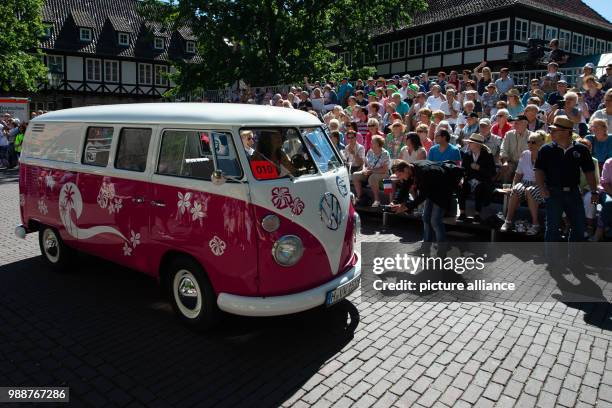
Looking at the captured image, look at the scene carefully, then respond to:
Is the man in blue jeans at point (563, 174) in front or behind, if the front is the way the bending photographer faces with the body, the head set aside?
behind

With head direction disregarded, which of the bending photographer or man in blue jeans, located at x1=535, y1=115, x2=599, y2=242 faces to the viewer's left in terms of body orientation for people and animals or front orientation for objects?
the bending photographer

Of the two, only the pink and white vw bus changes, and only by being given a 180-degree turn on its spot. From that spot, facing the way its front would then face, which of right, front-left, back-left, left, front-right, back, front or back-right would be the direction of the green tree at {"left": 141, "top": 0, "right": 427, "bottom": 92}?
front-right

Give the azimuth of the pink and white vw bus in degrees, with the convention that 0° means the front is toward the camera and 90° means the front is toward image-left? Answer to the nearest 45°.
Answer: approximately 315°

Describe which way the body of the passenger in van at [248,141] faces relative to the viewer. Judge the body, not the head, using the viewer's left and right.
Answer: facing the viewer and to the right of the viewer

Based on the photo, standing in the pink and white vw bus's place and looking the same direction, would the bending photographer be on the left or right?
on its left

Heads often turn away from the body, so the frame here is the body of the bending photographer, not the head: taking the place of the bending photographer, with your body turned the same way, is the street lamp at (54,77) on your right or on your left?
on your right

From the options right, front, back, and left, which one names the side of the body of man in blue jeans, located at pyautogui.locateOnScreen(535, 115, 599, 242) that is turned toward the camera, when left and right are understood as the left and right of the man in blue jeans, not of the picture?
front

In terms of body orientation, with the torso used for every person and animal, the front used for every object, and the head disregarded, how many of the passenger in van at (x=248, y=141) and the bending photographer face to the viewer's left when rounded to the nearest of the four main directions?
1

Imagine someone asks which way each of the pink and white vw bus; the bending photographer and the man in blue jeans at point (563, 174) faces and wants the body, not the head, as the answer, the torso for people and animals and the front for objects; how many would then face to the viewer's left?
1

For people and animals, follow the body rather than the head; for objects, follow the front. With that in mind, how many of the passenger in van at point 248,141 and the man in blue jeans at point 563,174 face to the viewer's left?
0

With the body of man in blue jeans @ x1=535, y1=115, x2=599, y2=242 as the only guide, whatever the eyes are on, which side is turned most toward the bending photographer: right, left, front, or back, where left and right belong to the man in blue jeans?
right

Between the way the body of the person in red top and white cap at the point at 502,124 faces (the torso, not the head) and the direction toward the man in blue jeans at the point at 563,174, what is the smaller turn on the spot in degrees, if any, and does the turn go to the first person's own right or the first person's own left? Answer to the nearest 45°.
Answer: approximately 45° to the first person's own left

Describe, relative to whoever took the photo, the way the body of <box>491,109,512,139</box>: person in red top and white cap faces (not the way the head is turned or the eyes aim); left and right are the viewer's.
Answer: facing the viewer and to the left of the viewer

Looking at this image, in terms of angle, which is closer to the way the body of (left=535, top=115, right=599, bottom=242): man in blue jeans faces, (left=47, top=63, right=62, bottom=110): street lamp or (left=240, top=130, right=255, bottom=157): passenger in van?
the passenger in van

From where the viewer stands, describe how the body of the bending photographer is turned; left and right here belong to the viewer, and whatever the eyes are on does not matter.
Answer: facing to the left of the viewer

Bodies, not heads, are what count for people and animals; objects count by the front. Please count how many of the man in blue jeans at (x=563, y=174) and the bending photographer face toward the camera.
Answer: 1
